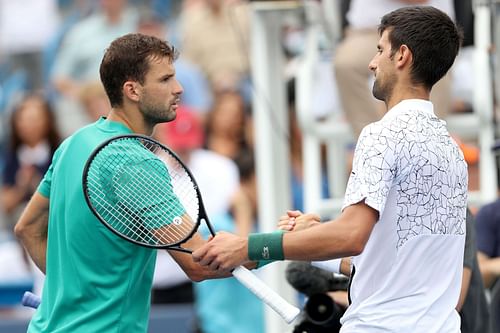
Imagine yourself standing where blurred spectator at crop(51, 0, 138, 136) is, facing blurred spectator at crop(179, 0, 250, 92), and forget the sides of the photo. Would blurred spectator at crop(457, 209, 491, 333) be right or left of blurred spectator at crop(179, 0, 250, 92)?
right

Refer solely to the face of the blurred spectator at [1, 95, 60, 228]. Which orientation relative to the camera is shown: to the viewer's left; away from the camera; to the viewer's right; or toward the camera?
toward the camera

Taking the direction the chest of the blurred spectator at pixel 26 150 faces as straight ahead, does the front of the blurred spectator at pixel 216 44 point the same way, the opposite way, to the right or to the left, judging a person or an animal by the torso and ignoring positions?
the same way

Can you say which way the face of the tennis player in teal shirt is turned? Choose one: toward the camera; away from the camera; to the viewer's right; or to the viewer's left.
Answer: to the viewer's right

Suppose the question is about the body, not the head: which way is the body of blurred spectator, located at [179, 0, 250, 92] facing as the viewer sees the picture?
toward the camera

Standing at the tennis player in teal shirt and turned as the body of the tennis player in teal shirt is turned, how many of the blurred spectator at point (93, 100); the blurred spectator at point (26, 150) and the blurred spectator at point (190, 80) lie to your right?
0

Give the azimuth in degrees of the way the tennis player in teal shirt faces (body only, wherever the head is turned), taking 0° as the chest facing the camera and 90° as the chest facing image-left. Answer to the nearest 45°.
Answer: approximately 225°

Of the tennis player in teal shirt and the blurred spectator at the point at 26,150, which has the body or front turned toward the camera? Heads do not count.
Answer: the blurred spectator

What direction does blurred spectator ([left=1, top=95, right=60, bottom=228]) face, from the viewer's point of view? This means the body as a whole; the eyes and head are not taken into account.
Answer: toward the camera
